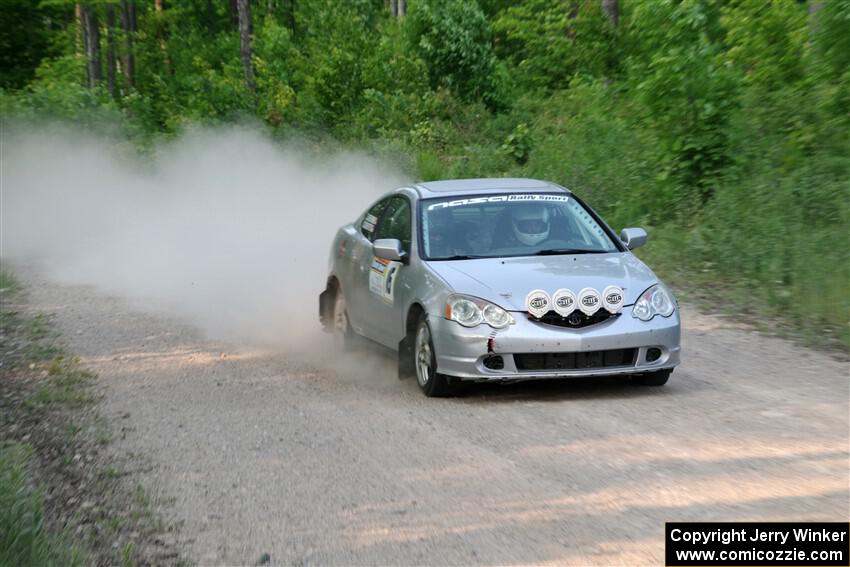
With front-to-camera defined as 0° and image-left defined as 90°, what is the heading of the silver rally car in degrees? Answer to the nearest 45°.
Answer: approximately 315°

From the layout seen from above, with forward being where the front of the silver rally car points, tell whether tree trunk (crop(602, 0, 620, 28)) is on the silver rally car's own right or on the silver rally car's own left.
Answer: on the silver rally car's own left
